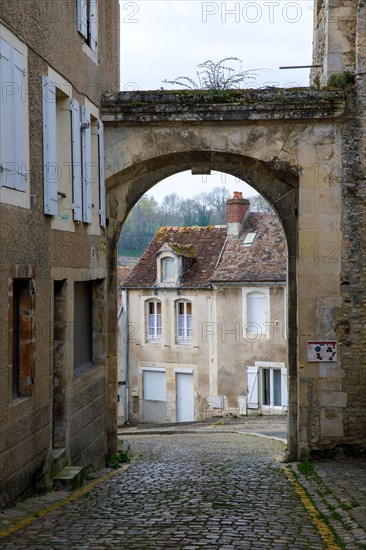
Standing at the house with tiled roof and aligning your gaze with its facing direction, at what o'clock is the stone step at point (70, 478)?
The stone step is roughly at 12 o'clock from the house with tiled roof.

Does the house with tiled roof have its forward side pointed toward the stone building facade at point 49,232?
yes

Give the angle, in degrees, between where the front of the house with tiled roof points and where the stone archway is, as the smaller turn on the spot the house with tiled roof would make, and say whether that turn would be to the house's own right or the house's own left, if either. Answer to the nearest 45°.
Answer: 0° — it already faces it

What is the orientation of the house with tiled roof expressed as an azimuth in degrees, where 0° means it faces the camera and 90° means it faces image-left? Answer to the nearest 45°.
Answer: approximately 0°

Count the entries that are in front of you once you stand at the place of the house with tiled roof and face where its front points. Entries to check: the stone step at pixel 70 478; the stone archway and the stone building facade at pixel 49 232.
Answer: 3
